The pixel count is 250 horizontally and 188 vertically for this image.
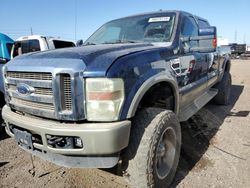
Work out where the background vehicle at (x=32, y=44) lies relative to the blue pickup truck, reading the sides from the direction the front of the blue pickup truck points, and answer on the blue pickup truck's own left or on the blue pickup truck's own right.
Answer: on the blue pickup truck's own right

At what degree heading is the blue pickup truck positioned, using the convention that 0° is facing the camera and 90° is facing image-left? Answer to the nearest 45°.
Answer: approximately 45°
